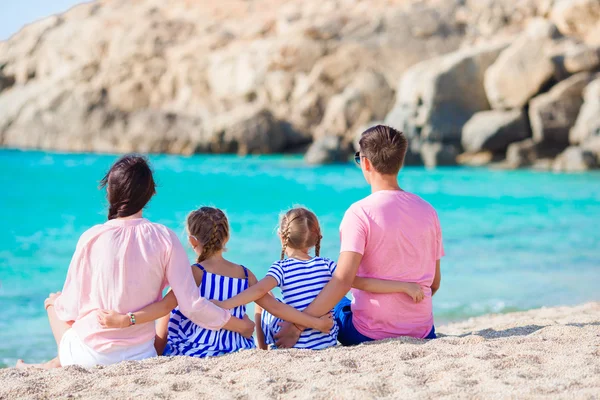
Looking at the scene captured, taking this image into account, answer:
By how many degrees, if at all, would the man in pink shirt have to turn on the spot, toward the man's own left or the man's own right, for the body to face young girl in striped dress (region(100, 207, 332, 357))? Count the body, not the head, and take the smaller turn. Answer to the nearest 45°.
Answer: approximately 45° to the man's own left

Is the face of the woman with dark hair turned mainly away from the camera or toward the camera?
away from the camera

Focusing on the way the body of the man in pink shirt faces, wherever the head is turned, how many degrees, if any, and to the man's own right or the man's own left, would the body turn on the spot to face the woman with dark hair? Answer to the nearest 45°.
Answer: approximately 45° to the man's own left

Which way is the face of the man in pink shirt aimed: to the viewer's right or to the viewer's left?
to the viewer's left

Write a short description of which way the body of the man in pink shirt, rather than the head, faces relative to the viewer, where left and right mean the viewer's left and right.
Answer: facing away from the viewer and to the left of the viewer

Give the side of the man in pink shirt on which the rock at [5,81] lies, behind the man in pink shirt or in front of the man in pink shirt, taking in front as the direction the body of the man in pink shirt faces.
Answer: in front

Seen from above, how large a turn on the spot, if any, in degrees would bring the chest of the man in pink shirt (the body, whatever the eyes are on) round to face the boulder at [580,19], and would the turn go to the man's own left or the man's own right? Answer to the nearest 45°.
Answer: approximately 45° to the man's own right

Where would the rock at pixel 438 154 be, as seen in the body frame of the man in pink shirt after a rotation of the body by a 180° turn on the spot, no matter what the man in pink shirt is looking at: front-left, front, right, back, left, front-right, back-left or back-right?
back-left

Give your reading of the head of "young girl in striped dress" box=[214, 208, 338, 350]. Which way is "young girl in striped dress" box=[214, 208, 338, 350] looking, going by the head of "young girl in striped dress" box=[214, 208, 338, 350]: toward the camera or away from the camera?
away from the camera

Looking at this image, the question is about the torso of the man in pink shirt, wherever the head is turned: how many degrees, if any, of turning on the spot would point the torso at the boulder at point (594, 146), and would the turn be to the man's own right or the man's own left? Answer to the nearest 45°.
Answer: approximately 45° to the man's own right

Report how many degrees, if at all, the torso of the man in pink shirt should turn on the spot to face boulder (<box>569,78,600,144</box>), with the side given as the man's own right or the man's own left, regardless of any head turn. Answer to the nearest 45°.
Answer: approximately 45° to the man's own right
